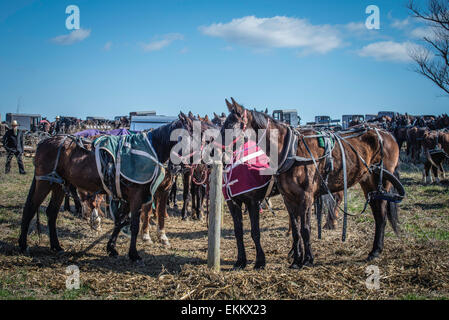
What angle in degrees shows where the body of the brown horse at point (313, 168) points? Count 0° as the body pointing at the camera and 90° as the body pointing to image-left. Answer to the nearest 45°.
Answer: approximately 45°

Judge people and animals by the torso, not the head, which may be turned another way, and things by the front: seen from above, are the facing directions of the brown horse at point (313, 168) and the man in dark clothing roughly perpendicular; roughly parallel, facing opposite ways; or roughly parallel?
roughly perpendicular

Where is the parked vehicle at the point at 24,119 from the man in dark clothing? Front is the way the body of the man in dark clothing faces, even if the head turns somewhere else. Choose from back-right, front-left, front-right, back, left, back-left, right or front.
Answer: back

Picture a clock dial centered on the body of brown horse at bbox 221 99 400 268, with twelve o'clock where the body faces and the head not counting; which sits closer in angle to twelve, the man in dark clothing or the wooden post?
the wooden post

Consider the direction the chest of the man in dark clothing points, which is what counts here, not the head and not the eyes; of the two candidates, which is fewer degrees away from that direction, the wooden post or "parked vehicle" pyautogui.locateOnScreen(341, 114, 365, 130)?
the wooden post

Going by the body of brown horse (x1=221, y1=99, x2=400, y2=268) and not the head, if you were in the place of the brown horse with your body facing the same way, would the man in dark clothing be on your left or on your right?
on your right

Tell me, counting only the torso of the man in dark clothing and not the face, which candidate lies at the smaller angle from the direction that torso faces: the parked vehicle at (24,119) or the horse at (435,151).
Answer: the horse

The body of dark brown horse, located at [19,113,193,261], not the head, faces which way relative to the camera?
to the viewer's right

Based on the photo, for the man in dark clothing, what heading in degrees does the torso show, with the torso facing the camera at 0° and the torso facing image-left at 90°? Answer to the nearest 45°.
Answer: approximately 0°

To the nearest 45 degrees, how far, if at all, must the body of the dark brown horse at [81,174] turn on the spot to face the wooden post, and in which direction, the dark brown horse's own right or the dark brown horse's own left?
approximately 45° to the dark brown horse's own right

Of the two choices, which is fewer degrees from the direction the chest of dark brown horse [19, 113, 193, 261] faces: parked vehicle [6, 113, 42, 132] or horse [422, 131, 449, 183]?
the horse
